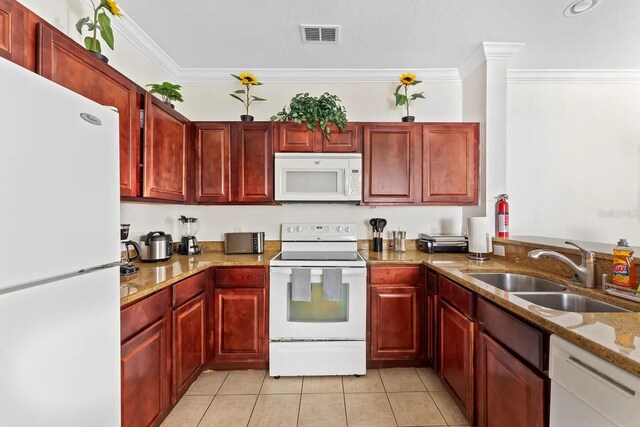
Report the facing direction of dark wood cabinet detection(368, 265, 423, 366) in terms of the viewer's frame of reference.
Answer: facing the viewer

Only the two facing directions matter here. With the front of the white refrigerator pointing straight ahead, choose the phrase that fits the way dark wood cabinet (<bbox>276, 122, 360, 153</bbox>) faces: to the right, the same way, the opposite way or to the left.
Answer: to the right

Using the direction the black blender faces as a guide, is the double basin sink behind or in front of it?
in front

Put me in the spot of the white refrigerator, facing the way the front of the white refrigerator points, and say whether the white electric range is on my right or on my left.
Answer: on my left

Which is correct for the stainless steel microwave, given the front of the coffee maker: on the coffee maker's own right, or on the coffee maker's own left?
on the coffee maker's own left

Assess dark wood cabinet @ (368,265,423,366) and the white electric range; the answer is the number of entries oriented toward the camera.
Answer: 2

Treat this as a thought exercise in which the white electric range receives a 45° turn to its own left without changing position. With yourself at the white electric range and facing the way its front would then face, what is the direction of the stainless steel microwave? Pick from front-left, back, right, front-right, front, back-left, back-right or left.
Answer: back

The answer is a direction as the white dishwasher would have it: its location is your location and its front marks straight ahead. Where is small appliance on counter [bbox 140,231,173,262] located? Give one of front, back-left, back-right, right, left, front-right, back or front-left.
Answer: front-right

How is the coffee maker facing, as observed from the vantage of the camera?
facing the viewer and to the right of the viewer

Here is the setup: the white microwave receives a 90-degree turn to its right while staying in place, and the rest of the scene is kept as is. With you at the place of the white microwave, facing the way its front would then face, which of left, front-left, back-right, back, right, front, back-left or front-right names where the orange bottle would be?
back-left

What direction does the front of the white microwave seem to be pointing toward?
toward the camera

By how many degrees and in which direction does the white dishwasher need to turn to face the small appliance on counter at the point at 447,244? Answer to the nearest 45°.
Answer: approximately 90° to its right

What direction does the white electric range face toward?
toward the camera

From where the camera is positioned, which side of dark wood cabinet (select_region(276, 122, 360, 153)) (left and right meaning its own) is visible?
front
